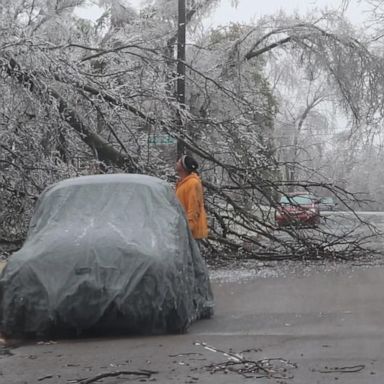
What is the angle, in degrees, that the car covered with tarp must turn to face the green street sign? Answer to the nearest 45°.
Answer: approximately 180°

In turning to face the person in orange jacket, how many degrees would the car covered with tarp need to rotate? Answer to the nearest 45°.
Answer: approximately 135° to its left

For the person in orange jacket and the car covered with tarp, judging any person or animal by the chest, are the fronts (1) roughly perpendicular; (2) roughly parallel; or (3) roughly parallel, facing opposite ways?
roughly perpendicular

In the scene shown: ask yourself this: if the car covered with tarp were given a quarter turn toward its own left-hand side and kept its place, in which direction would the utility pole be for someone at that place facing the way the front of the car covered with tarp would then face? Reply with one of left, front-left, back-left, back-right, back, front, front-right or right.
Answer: left
